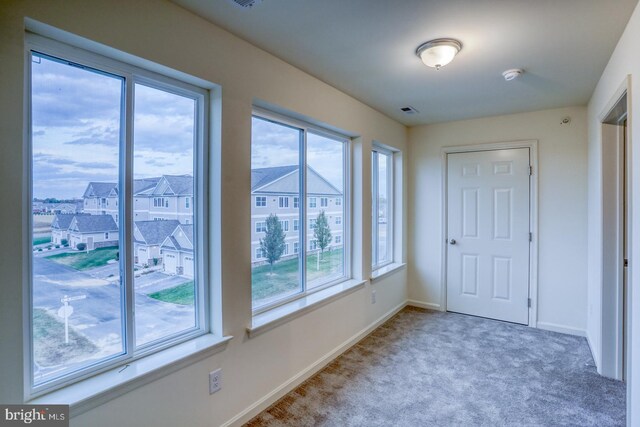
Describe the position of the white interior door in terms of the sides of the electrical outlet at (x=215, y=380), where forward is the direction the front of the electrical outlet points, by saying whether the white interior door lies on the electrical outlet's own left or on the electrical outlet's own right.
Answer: on the electrical outlet's own left

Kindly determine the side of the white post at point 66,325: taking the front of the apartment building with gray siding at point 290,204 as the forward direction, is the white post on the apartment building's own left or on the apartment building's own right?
on the apartment building's own right

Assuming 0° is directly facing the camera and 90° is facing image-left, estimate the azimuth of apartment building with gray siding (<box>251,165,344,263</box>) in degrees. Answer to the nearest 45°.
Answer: approximately 315°

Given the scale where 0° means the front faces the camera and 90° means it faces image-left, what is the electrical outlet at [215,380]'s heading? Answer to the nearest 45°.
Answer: approximately 315°

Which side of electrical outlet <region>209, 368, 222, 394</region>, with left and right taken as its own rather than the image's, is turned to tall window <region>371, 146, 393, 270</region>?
left
